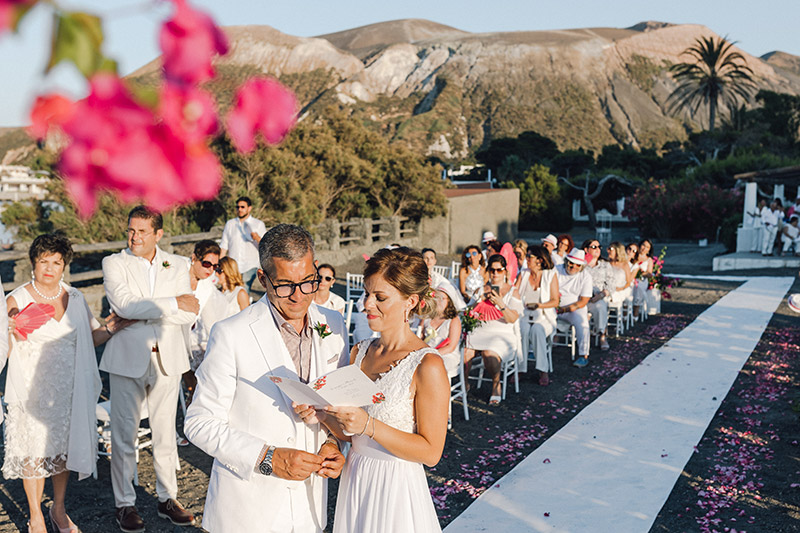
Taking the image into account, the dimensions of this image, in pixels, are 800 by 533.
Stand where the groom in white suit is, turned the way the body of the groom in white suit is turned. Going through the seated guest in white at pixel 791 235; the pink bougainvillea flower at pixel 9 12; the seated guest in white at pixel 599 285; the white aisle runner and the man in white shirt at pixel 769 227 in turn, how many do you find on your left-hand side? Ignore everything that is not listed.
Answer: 4

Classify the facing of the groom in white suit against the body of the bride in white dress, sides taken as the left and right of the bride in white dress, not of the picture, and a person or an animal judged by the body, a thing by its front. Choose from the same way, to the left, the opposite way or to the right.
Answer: to the left

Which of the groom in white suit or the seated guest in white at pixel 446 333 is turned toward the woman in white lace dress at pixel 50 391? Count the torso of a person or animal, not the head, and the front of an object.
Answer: the seated guest in white

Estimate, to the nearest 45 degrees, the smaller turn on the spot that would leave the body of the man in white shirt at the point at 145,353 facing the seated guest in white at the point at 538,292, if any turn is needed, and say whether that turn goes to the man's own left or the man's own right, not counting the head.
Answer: approximately 90° to the man's own left

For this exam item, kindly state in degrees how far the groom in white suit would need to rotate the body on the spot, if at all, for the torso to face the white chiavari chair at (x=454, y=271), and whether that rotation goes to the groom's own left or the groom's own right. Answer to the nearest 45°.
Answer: approximately 135° to the groom's own left

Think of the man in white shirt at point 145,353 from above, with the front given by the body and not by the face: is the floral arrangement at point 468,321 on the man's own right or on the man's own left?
on the man's own left

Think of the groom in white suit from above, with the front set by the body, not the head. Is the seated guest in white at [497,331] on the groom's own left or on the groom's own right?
on the groom's own left

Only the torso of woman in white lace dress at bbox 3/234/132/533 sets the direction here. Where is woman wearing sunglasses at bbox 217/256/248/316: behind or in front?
behind

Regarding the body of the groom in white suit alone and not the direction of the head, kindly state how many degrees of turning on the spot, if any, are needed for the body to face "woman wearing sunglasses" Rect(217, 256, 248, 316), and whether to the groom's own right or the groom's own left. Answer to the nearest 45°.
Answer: approximately 135° to the groom's own left
